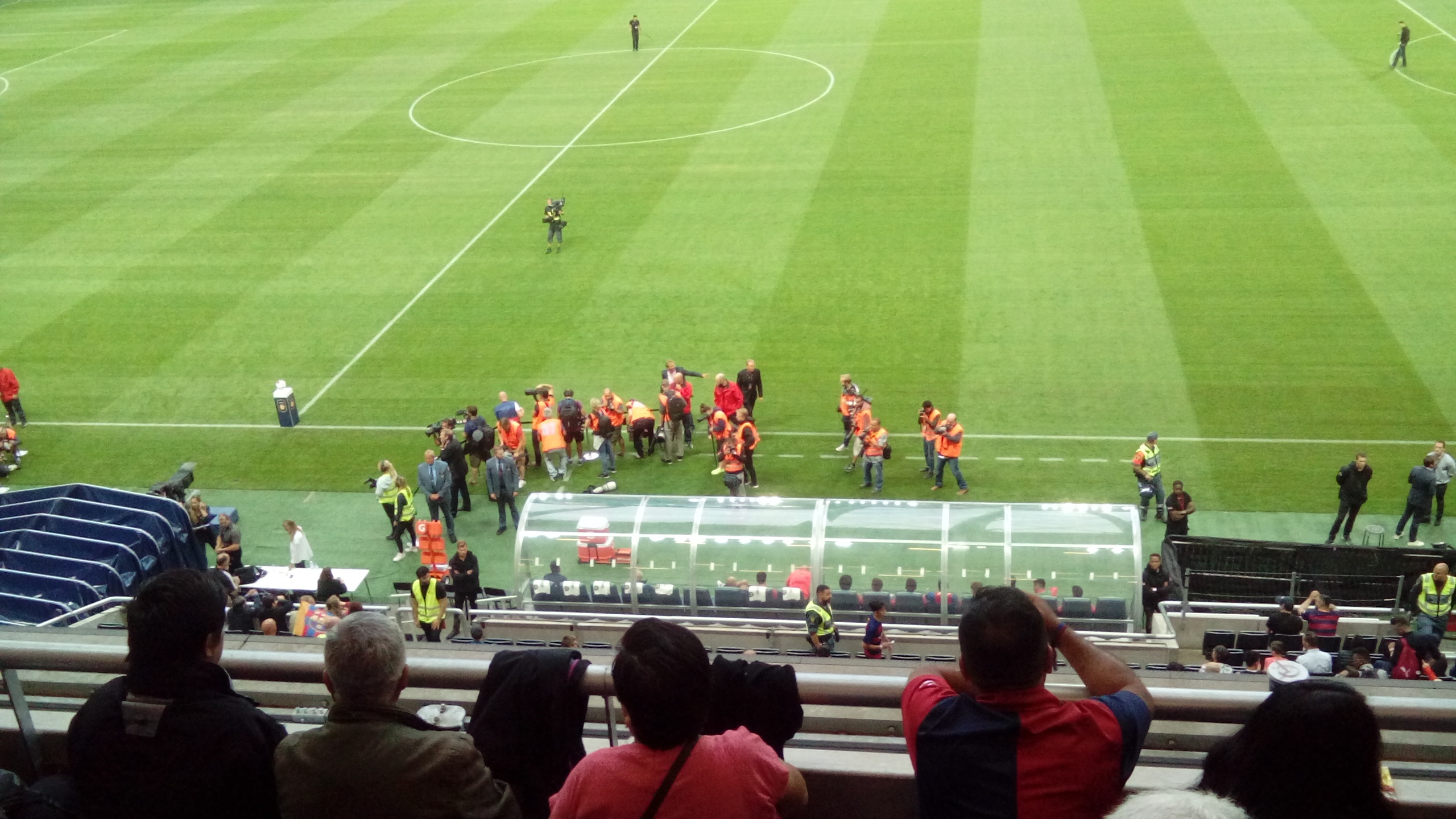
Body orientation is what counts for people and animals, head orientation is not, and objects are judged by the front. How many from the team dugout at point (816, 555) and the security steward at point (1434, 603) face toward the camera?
1

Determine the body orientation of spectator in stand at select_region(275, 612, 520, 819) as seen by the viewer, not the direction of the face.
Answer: away from the camera

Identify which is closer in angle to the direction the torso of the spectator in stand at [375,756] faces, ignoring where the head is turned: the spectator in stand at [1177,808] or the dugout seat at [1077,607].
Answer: the dugout seat

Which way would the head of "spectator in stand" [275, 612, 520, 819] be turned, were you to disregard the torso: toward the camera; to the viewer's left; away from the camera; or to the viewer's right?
away from the camera

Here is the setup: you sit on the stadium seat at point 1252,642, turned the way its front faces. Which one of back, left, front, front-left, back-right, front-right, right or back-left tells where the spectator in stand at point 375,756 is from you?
back

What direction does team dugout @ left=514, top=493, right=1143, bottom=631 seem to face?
away from the camera

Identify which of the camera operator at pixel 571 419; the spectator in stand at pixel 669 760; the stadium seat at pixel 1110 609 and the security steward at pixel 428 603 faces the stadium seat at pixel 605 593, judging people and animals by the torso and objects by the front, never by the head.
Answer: the spectator in stand

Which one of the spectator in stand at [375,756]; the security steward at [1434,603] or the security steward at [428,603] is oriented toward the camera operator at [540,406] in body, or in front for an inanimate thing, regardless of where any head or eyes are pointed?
the spectator in stand

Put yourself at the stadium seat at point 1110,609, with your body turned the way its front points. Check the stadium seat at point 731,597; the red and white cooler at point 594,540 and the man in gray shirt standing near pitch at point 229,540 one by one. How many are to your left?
3

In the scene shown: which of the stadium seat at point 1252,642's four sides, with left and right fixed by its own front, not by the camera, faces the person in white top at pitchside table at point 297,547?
left

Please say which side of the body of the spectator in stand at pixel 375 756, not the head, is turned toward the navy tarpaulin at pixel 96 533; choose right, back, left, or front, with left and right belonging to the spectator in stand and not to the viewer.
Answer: front

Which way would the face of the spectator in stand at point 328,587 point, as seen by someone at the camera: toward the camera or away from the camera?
away from the camera

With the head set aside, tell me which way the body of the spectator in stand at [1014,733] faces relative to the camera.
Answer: away from the camera

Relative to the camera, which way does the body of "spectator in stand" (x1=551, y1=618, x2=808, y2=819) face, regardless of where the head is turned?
away from the camera

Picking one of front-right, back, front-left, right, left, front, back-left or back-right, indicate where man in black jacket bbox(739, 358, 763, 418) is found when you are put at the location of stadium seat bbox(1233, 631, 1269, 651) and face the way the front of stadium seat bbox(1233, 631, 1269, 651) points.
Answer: front-left

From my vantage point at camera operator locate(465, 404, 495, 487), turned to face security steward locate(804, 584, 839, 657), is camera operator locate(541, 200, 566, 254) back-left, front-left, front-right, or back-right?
back-left

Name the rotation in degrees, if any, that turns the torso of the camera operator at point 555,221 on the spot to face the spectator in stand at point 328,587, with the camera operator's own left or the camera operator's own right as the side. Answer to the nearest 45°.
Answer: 0° — they already face them
